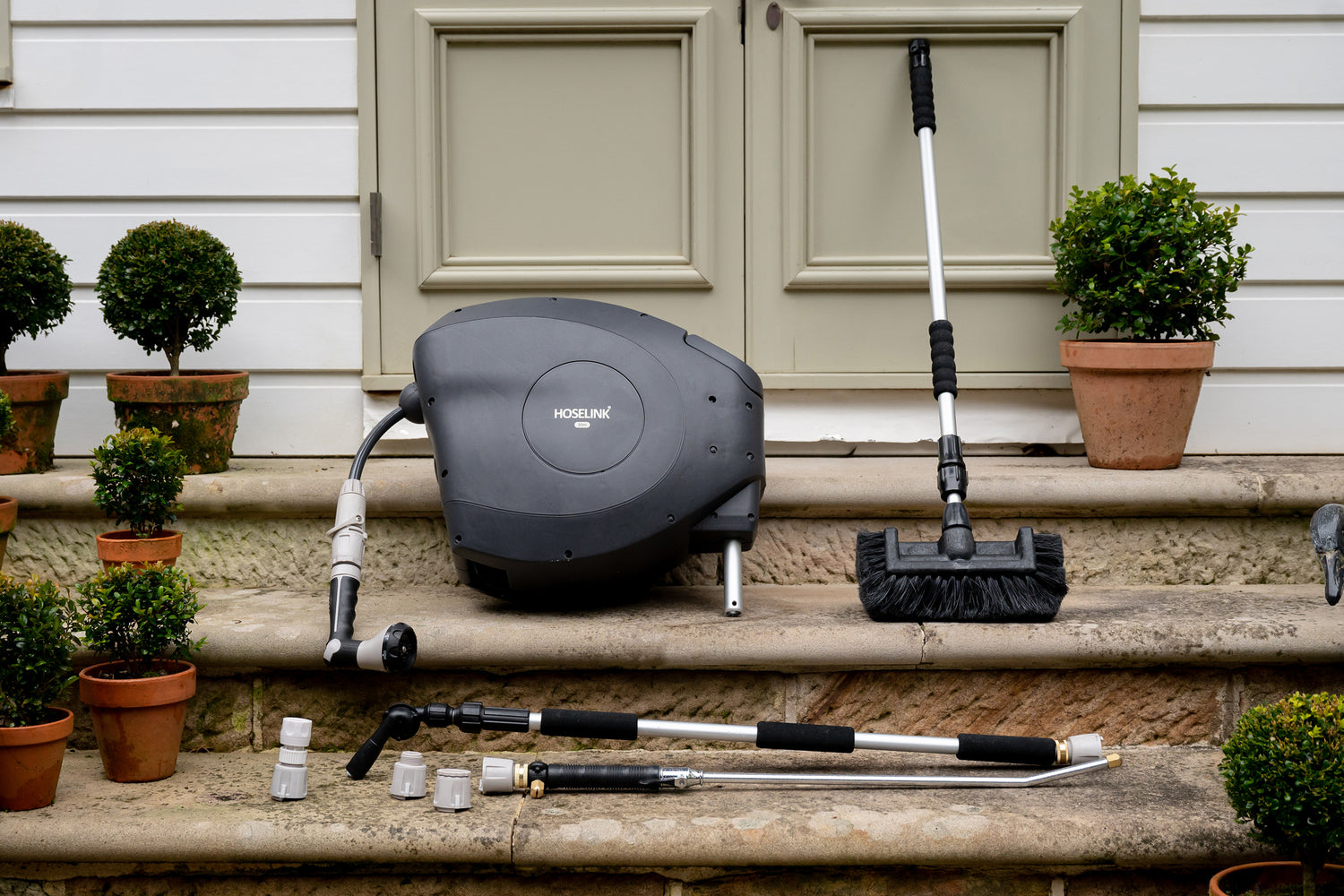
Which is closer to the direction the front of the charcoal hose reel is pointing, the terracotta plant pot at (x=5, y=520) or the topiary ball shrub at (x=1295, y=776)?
the terracotta plant pot

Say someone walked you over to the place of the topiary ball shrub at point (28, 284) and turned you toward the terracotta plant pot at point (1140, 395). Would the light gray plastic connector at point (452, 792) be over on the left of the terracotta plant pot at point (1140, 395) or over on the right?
right

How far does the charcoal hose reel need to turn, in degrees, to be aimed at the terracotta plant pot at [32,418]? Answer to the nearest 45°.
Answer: approximately 45° to its right

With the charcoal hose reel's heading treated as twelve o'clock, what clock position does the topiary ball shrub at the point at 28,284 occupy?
The topiary ball shrub is roughly at 1 o'clock from the charcoal hose reel.

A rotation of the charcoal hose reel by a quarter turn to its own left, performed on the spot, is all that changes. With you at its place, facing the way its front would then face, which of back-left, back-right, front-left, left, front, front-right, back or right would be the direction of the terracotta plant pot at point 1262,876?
front-left

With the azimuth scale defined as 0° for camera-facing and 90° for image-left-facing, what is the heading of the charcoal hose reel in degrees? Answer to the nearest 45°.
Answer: approximately 90°
